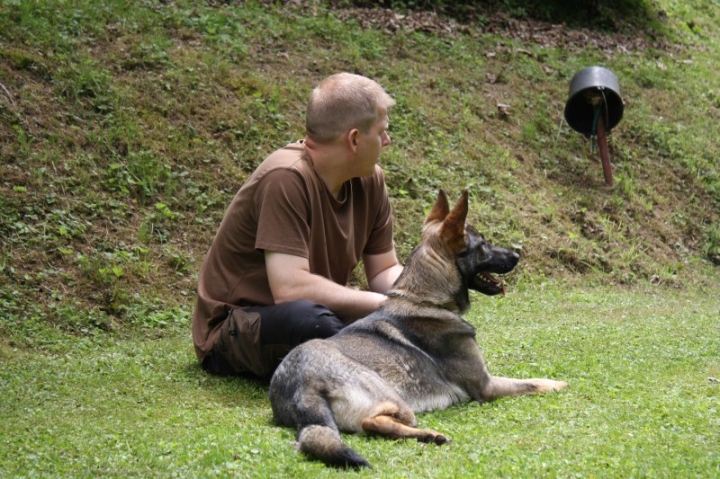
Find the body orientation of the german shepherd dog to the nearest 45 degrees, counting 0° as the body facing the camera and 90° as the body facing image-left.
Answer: approximately 225°

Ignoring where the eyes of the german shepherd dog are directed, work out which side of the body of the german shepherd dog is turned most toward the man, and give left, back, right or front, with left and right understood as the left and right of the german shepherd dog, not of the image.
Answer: left

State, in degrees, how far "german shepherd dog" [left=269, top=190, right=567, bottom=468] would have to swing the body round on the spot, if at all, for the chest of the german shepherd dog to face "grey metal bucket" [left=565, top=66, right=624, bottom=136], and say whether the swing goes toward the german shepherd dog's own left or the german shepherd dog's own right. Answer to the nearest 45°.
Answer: approximately 45° to the german shepherd dog's own left

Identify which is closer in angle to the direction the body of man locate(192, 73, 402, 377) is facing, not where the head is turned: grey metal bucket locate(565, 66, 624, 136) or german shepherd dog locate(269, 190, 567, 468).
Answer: the german shepherd dog

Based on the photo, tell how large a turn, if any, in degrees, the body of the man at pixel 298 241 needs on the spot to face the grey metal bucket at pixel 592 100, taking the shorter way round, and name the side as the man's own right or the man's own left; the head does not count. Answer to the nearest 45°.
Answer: approximately 90° to the man's own left

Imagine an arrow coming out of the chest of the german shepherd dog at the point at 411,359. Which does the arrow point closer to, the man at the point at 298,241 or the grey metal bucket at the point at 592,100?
the grey metal bucket

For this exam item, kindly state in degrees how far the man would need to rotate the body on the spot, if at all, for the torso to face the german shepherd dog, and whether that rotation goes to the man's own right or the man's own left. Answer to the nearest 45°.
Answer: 0° — they already face it

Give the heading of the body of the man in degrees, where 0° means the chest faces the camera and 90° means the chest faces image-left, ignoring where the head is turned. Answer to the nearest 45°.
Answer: approximately 315°
